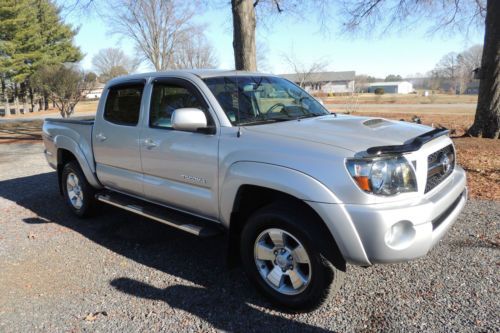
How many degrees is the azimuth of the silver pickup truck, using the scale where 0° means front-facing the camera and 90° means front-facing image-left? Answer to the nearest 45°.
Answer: approximately 315°

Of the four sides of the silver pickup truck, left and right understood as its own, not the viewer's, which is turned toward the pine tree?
back

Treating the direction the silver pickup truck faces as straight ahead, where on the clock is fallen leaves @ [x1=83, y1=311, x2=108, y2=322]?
The fallen leaves is roughly at 4 o'clock from the silver pickup truck.

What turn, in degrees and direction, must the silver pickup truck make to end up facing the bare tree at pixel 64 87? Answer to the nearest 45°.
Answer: approximately 180°
